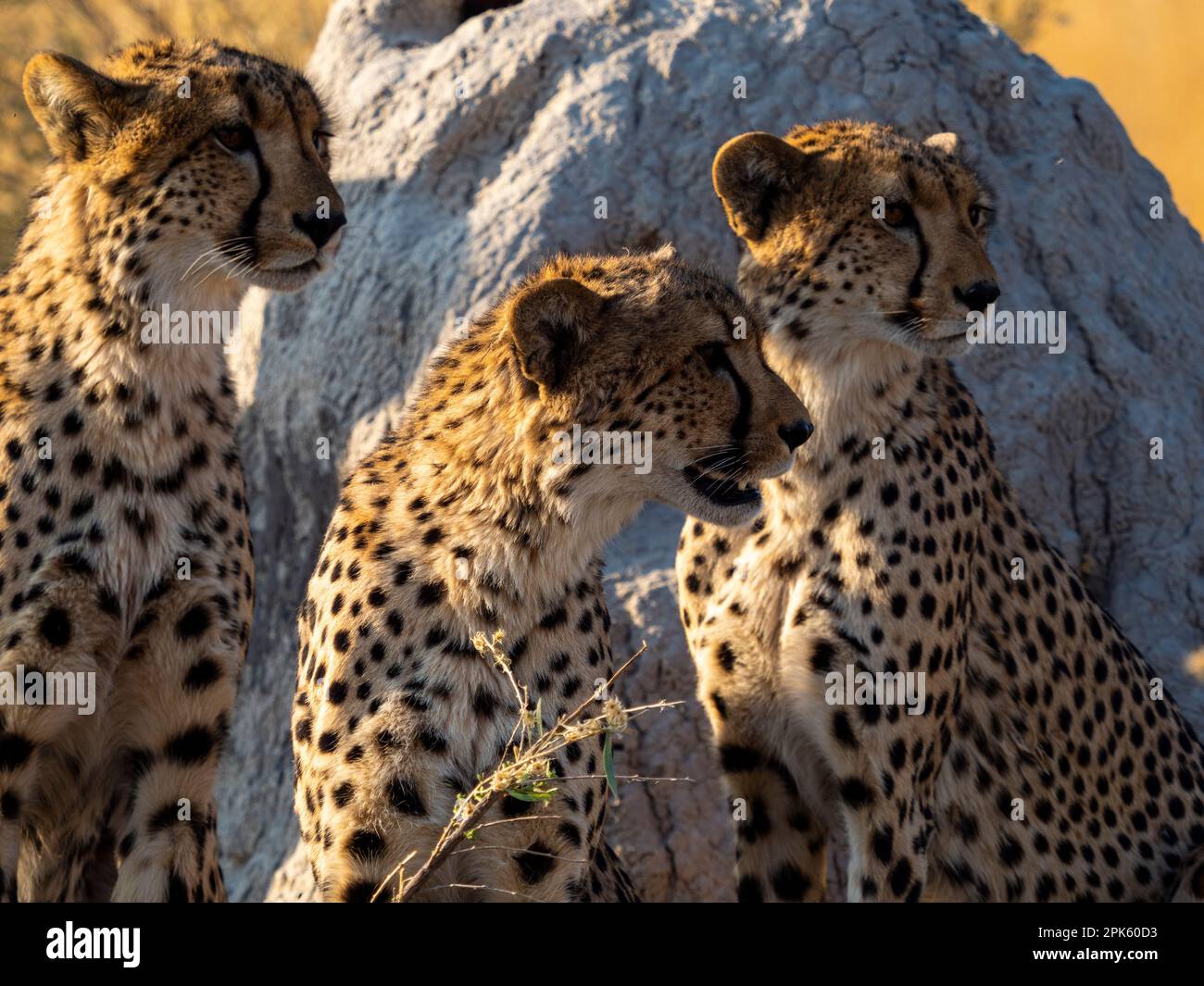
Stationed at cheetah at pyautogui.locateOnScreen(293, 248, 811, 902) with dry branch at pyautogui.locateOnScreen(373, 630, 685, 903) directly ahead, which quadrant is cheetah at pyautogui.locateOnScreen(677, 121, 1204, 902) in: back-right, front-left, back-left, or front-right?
back-left

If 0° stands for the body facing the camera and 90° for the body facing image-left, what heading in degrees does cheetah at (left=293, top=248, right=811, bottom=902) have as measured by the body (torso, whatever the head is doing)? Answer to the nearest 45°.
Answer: approximately 315°

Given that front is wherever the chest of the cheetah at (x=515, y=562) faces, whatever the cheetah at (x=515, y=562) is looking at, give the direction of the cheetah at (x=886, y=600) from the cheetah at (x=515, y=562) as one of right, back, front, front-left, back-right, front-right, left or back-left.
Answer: left

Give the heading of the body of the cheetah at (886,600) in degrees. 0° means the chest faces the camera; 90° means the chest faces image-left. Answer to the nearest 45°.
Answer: approximately 45°

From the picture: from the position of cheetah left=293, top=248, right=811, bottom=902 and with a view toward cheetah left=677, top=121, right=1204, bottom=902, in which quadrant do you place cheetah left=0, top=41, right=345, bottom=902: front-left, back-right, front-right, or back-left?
back-left

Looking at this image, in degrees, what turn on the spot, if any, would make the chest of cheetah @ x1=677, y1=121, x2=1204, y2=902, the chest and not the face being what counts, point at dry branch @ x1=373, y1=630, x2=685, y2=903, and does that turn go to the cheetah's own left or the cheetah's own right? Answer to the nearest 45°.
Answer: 0° — it already faces it
